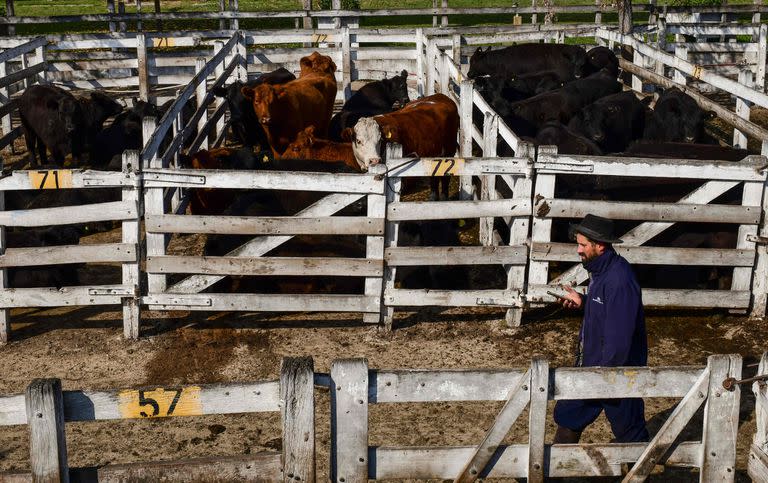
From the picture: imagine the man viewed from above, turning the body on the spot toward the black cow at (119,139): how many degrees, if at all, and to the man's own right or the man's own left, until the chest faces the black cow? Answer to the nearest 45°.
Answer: approximately 45° to the man's own right

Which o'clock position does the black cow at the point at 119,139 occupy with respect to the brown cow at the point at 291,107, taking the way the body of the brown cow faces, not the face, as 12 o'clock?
The black cow is roughly at 2 o'clock from the brown cow.

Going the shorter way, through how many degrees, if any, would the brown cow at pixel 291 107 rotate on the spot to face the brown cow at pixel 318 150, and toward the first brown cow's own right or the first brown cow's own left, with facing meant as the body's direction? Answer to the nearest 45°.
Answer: approximately 45° to the first brown cow's own left

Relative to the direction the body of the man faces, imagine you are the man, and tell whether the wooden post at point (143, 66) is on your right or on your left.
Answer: on your right

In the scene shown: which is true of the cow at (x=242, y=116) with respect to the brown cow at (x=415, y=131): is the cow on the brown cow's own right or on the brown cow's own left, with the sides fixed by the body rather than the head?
on the brown cow's own right

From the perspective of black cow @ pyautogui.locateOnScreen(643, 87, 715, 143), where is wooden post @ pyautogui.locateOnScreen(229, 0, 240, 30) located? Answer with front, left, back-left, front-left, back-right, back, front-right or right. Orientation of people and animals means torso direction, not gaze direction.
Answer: back

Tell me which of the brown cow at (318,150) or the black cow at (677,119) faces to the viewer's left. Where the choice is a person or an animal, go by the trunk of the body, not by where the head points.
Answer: the brown cow

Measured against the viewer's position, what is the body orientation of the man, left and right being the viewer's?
facing to the left of the viewer

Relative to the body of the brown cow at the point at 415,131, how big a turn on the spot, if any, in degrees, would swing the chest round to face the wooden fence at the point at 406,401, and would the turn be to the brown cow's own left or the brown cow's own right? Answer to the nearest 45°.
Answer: approximately 45° to the brown cow's own left

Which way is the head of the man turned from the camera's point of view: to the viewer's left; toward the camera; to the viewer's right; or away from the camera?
to the viewer's left
